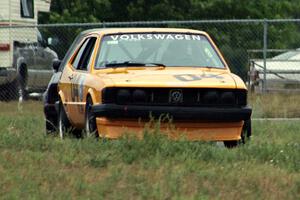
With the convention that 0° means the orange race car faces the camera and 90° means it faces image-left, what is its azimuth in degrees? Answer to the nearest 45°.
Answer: approximately 0°

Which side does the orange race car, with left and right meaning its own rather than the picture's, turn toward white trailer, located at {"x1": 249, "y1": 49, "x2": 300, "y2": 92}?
back
